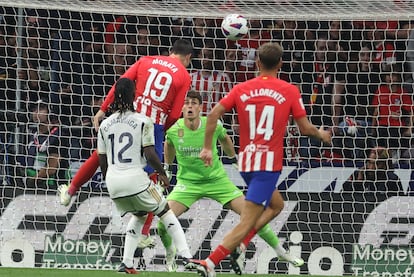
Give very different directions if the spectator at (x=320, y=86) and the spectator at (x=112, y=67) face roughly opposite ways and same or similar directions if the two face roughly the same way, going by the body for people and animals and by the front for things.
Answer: same or similar directions

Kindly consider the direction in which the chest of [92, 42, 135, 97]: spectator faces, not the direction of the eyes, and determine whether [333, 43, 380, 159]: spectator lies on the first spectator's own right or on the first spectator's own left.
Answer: on the first spectator's own left

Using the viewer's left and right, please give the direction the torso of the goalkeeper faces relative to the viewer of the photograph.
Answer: facing the viewer

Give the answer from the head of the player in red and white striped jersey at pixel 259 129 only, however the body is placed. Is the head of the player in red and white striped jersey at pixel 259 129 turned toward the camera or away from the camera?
away from the camera

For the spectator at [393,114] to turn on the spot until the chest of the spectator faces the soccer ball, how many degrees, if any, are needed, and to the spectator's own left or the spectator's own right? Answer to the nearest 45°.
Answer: approximately 45° to the spectator's own right

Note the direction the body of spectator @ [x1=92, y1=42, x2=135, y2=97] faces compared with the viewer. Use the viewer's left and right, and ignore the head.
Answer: facing the viewer

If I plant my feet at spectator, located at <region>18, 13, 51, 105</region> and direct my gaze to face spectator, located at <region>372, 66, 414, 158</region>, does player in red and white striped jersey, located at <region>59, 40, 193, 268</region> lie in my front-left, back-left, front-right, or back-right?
front-right

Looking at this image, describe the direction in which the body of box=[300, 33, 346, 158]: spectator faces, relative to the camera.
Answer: toward the camera

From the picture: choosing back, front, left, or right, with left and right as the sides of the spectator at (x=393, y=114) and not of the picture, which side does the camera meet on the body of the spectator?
front

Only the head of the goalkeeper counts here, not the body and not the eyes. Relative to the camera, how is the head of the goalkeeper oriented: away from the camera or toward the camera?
toward the camera

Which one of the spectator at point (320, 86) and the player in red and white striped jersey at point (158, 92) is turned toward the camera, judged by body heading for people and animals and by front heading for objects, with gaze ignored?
the spectator

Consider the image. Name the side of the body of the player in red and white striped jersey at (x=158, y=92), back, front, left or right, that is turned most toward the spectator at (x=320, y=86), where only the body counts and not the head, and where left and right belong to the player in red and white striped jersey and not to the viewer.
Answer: front

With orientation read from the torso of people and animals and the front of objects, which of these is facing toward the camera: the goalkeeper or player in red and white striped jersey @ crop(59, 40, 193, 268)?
the goalkeeper

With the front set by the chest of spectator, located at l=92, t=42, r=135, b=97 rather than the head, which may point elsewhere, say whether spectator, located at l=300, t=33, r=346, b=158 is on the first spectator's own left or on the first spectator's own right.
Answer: on the first spectator's own left
